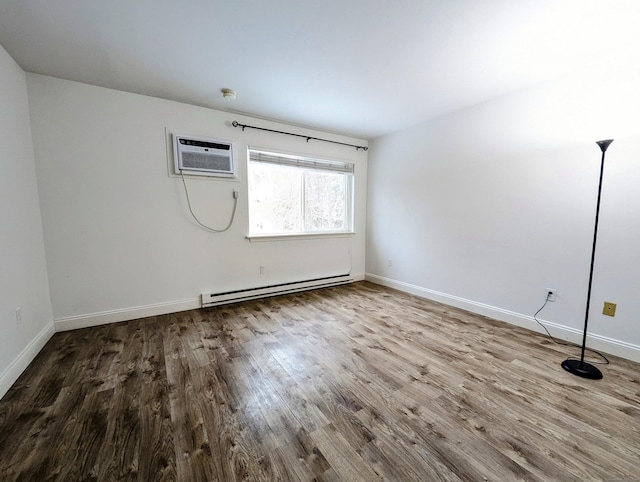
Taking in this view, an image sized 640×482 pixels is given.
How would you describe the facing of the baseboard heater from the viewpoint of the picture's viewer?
facing the viewer and to the right of the viewer
